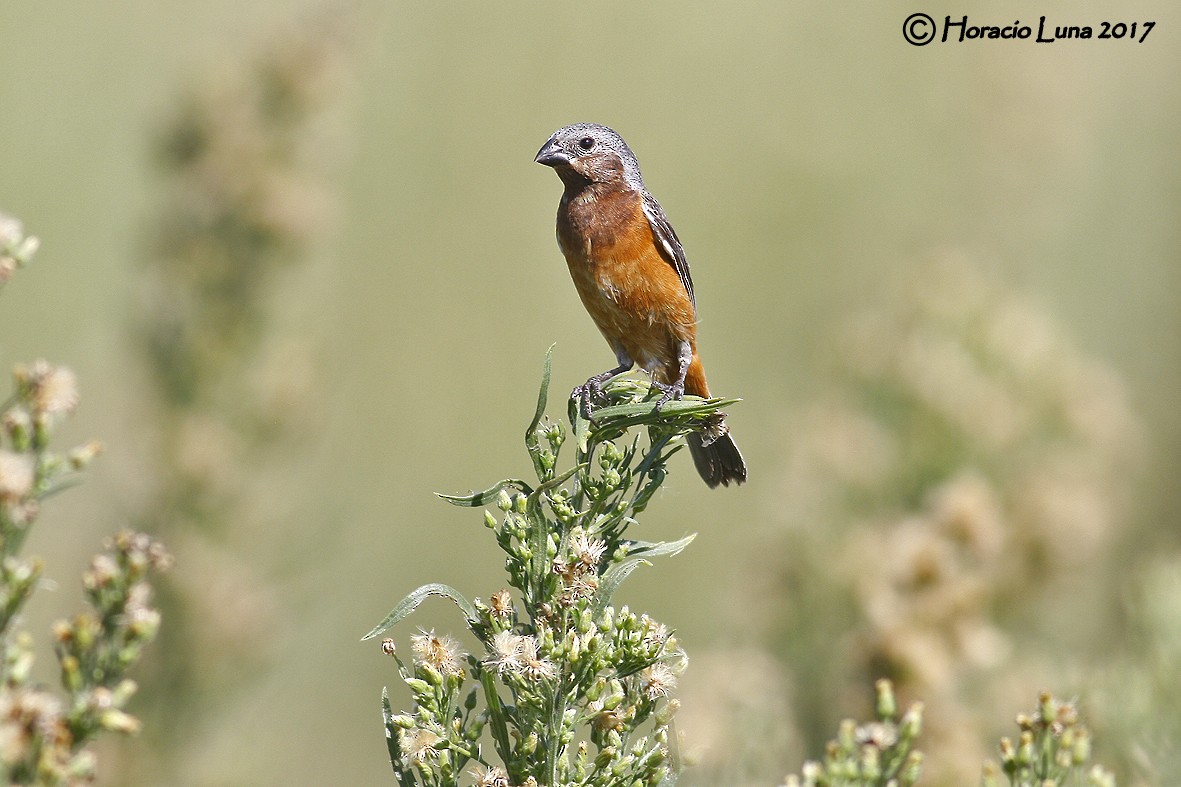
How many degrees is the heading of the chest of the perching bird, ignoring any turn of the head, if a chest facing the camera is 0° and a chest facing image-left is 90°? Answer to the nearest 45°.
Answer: approximately 45°
